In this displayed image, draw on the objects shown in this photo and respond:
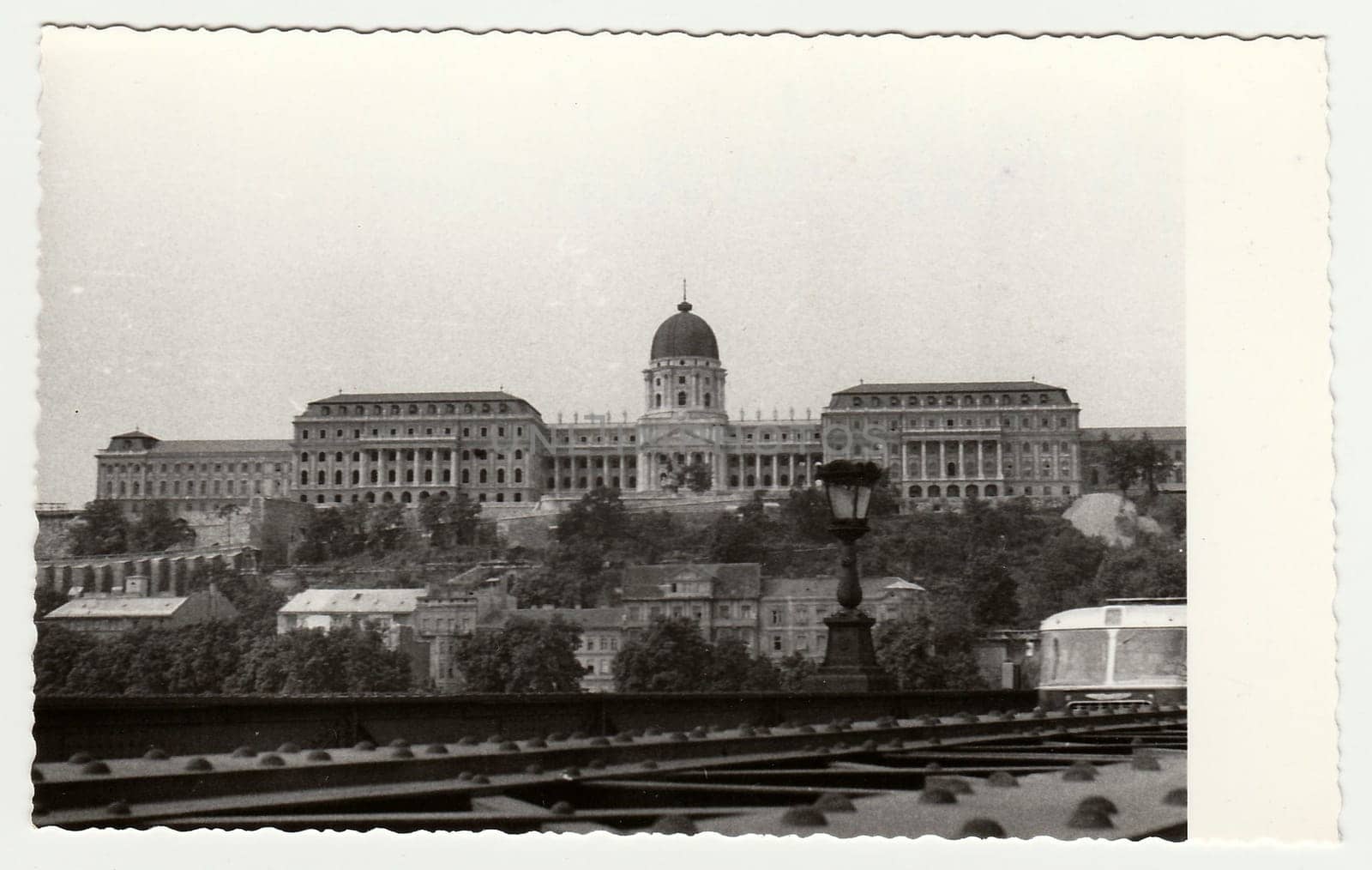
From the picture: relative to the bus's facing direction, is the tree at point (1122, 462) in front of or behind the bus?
behind

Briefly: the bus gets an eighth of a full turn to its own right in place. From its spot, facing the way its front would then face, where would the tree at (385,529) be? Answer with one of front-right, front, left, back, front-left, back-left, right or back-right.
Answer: right

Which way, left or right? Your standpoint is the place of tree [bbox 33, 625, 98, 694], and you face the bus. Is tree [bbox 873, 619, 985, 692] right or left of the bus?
left

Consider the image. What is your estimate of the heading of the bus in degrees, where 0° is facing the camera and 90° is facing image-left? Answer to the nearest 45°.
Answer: approximately 0°

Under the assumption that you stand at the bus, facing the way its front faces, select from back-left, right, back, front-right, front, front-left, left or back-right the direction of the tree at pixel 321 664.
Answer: back-right
